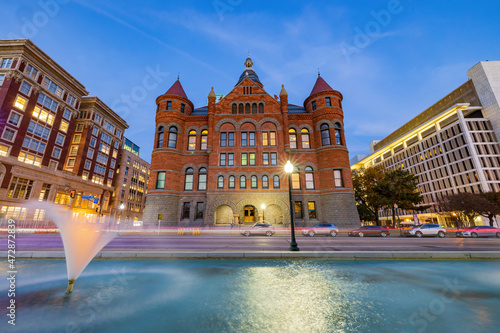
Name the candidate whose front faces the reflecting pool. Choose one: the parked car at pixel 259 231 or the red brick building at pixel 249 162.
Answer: the red brick building

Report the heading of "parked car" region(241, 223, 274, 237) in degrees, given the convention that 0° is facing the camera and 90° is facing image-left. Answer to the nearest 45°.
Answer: approximately 90°

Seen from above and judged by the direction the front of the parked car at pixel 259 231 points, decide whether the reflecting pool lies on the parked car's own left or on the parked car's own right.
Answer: on the parked car's own left

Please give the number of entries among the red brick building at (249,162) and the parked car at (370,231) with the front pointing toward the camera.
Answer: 1

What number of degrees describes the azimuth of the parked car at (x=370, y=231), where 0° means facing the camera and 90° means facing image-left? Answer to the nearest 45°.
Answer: approximately 90°

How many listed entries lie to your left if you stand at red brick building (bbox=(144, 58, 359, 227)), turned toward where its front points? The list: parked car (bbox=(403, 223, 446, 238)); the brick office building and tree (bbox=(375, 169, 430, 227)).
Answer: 2

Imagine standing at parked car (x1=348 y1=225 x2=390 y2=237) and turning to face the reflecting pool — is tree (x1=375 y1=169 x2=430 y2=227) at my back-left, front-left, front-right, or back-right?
back-left
